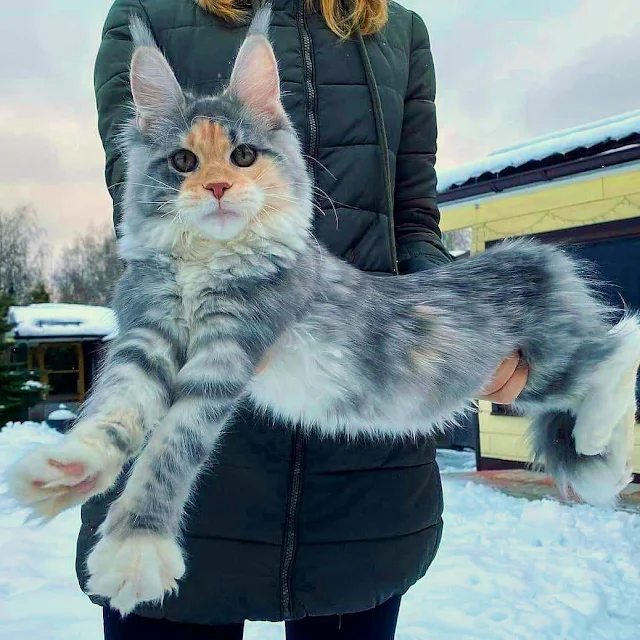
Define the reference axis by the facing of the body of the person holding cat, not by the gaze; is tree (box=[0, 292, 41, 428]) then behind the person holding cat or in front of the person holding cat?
behind

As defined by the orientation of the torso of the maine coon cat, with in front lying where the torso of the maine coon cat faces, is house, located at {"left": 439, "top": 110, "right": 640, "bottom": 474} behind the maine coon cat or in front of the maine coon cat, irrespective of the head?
behind

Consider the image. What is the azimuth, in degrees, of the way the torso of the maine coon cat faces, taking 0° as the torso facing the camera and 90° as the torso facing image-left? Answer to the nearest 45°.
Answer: approximately 45°

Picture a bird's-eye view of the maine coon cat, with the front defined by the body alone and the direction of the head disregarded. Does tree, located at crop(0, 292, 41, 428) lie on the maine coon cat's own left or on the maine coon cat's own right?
on the maine coon cat's own right

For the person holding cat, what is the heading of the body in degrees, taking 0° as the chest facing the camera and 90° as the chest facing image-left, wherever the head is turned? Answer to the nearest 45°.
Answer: approximately 0°

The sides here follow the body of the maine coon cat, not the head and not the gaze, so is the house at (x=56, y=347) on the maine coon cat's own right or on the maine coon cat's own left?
on the maine coon cat's own right

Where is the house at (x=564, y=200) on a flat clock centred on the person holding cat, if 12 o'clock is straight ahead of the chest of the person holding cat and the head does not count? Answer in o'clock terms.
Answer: The house is roughly at 7 o'clock from the person holding cat.
